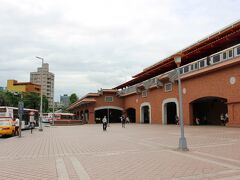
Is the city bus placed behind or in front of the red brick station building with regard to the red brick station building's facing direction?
in front

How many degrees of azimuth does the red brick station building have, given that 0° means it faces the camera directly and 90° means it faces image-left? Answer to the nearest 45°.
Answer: approximately 45°

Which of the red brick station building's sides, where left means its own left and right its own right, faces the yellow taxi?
front
